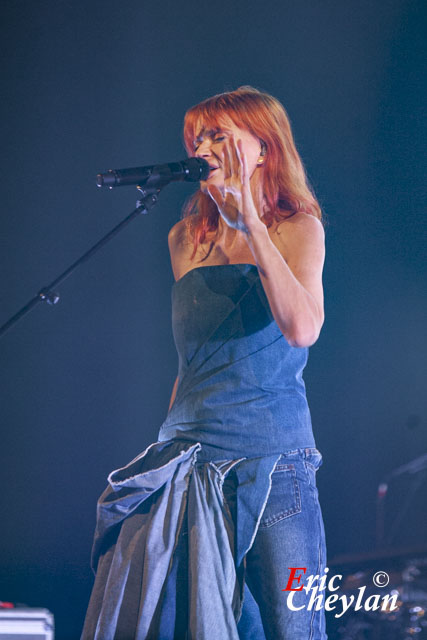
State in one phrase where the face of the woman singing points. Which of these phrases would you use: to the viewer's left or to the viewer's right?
to the viewer's left
